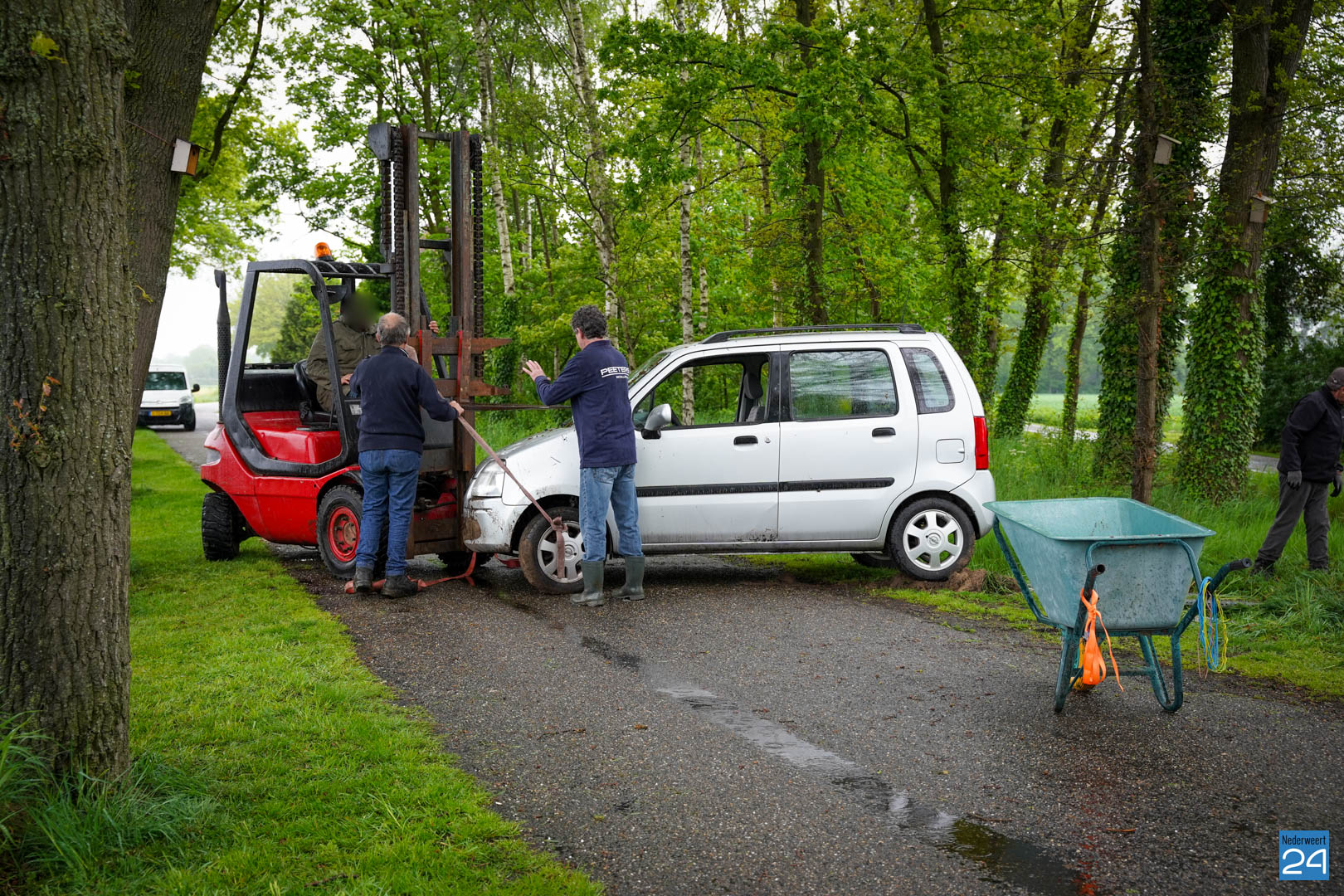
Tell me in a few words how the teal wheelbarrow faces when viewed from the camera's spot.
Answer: facing away from the viewer and to the left of the viewer

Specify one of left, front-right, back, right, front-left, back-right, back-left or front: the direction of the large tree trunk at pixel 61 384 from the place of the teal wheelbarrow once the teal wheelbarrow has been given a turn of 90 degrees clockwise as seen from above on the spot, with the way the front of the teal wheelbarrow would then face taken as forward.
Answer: back

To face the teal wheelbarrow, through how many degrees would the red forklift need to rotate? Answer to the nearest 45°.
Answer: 0° — it already faces it

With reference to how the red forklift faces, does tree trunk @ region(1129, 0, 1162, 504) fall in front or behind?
in front

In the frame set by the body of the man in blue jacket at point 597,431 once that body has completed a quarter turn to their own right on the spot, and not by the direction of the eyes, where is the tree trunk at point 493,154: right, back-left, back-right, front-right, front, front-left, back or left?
front-left

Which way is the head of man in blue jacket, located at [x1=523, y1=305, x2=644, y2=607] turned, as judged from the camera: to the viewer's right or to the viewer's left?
to the viewer's left

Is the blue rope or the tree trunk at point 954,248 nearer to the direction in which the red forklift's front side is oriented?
the blue rope

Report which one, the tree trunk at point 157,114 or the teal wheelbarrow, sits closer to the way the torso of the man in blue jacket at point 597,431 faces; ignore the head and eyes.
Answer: the tree trunk

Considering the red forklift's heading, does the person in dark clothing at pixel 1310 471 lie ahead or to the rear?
ahead

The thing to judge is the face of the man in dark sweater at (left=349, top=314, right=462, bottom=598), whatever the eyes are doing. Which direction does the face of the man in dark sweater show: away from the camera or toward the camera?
away from the camera

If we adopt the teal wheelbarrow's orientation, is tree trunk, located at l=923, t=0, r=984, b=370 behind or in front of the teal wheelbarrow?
in front

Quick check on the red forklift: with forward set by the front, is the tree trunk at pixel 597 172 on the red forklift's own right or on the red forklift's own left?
on the red forklift's own left
